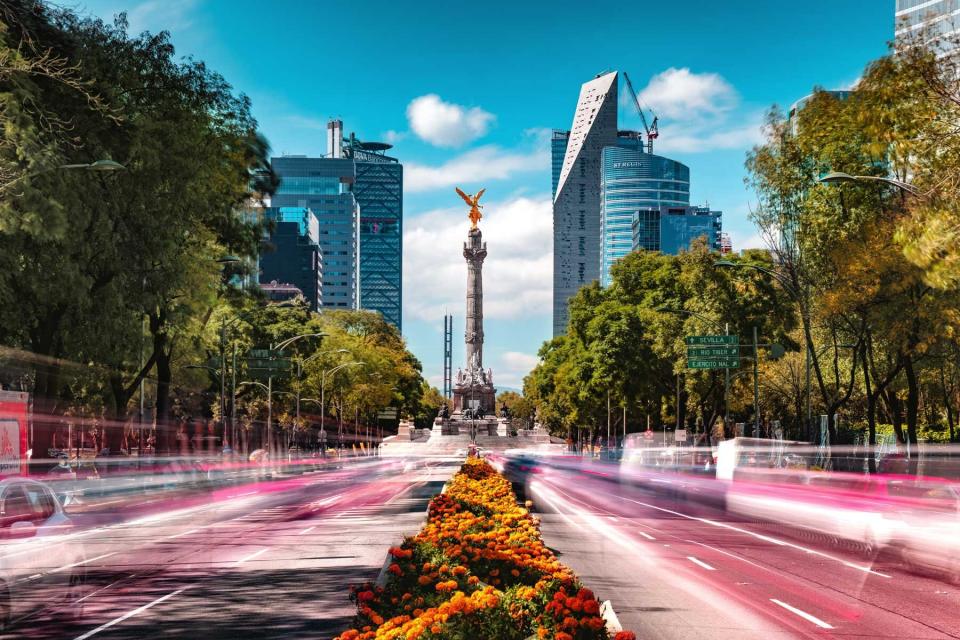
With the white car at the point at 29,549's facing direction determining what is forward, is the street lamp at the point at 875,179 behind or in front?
behind

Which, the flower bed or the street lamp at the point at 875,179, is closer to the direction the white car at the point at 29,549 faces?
the flower bed

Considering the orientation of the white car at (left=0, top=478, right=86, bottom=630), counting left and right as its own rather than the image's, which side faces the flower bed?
left

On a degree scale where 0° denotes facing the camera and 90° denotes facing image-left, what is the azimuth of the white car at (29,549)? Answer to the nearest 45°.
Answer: approximately 45°
